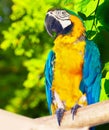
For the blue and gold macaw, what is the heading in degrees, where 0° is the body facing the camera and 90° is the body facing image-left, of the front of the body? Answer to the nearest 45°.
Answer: approximately 45°
